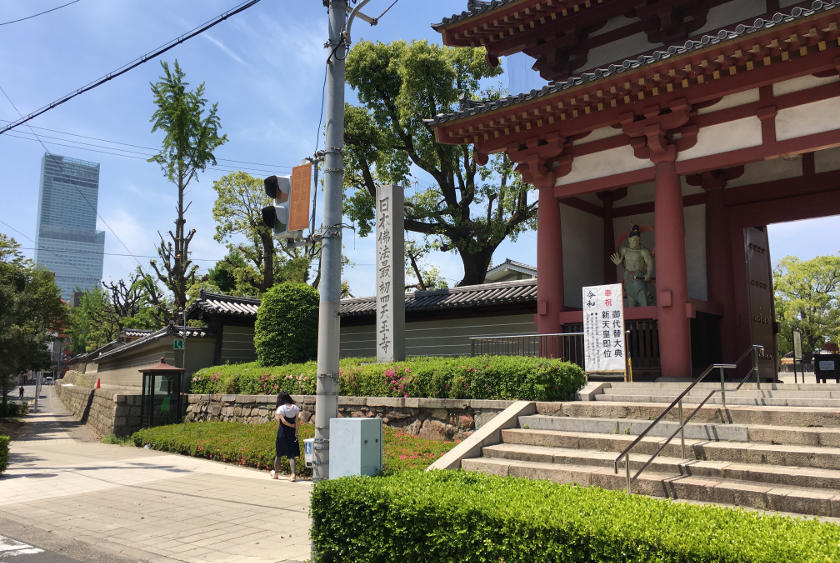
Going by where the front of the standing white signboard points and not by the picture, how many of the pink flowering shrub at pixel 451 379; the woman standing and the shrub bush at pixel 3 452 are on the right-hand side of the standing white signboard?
3

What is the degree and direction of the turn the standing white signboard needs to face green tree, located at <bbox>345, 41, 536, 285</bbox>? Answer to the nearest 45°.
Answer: approximately 135° to its right

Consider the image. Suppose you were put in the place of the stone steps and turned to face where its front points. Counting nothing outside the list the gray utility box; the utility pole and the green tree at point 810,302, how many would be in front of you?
2

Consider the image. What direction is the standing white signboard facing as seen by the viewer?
toward the camera

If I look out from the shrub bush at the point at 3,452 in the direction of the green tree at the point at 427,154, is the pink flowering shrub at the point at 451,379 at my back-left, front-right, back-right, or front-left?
front-right

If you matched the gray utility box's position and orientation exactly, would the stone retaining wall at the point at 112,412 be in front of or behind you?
behind

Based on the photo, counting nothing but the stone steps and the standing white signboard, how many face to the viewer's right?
0

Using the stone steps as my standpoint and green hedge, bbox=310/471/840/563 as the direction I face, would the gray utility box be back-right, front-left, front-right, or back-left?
front-right

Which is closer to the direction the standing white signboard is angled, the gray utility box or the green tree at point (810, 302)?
the gray utility box

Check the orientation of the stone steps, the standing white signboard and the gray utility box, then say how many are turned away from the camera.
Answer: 0

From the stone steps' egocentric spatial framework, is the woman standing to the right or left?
on its right

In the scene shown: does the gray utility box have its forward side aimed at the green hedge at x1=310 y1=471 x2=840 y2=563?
yes

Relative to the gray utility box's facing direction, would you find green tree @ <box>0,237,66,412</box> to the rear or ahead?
to the rear

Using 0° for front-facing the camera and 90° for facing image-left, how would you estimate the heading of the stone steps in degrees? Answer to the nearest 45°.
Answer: approximately 45°
